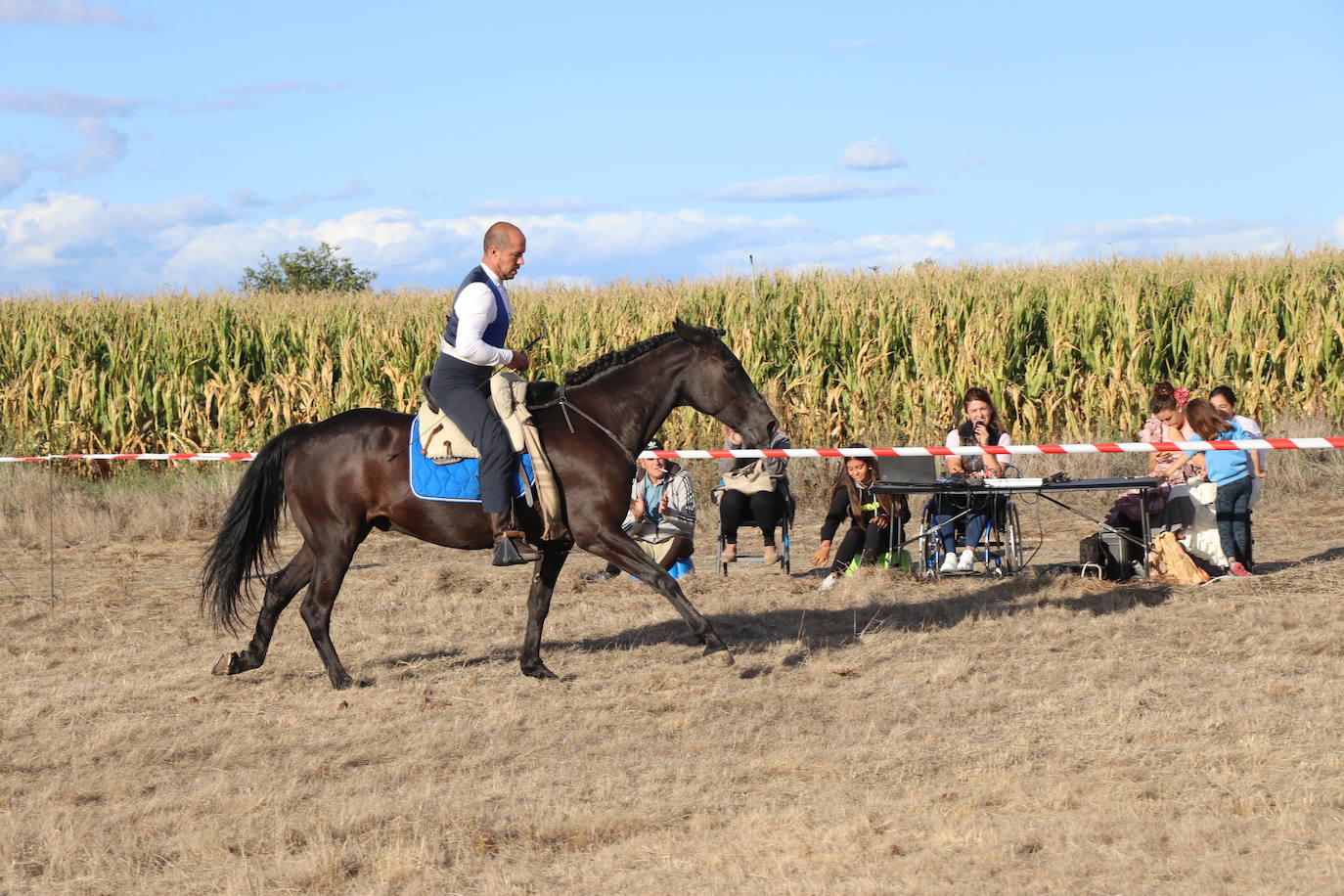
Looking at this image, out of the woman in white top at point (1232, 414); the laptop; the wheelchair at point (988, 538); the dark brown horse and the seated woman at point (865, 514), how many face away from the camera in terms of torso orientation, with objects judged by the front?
1

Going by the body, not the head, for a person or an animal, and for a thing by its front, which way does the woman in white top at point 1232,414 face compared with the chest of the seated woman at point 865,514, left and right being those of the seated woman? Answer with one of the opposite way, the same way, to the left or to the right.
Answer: the same way

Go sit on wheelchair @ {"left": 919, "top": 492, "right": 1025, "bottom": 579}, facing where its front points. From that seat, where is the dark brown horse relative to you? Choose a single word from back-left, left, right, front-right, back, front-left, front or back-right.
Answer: front-right

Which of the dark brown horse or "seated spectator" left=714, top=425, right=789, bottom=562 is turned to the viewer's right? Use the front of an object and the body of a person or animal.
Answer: the dark brown horse

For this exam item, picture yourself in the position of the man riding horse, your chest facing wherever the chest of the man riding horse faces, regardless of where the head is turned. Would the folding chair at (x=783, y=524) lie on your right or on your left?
on your left

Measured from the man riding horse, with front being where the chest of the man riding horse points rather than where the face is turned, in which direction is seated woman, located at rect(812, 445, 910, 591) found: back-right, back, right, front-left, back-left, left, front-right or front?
front-left

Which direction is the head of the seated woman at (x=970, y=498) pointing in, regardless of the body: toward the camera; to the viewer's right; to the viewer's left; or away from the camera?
toward the camera

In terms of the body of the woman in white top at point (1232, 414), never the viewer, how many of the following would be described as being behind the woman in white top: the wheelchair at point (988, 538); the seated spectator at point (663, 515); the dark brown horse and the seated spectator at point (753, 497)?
0

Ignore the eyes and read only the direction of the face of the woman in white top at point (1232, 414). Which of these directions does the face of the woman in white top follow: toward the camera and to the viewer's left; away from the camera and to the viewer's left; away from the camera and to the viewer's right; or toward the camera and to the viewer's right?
toward the camera and to the viewer's left

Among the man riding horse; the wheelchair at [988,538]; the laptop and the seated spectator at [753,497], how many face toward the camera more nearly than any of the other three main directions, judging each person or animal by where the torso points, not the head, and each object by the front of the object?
2

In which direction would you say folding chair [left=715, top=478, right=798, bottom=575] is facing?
toward the camera

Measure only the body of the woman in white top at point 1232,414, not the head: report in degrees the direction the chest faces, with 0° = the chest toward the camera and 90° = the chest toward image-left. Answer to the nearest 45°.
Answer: approximately 45°

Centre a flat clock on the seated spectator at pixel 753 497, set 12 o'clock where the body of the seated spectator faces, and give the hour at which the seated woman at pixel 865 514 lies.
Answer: The seated woman is roughly at 10 o'clock from the seated spectator.

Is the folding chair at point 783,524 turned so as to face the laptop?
no

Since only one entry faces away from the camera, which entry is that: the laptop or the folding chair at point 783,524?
the laptop

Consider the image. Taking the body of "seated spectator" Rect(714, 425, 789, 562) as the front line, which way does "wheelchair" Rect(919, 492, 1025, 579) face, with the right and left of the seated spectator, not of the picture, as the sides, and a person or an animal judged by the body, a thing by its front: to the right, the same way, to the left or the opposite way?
the same way

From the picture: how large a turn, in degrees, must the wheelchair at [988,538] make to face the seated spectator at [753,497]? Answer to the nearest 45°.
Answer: approximately 90° to its right

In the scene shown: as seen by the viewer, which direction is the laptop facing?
away from the camera

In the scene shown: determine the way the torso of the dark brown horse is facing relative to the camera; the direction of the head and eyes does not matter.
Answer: to the viewer's right

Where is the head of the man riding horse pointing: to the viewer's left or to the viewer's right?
to the viewer's right

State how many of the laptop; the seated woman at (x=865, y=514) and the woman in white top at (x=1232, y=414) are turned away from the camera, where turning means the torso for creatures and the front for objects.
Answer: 1

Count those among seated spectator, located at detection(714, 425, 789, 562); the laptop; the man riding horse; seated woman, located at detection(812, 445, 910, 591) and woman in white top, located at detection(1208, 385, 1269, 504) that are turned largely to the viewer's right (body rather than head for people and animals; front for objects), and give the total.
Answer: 1

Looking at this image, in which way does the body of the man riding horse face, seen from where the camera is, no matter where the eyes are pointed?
to the viewer's right

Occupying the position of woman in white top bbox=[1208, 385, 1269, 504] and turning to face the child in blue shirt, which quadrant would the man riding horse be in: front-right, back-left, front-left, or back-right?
front-right
